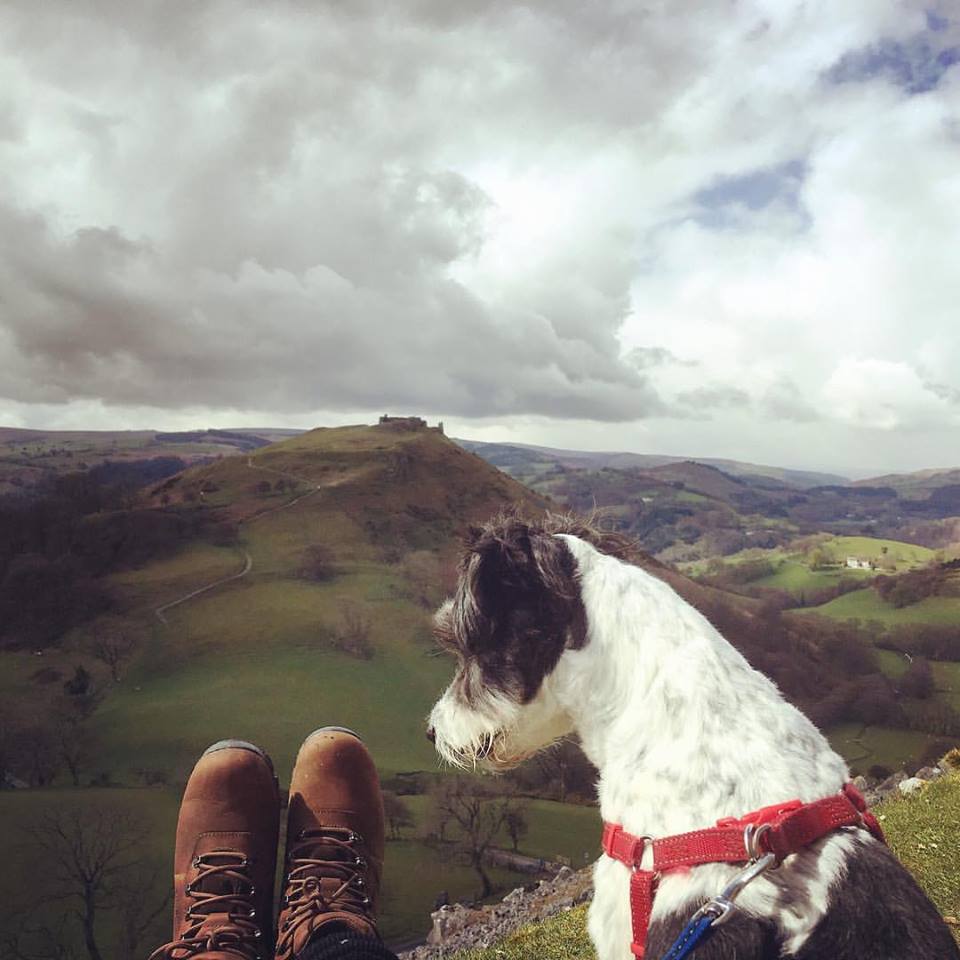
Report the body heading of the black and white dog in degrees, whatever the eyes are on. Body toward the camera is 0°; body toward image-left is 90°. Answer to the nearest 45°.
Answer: approximately 90°

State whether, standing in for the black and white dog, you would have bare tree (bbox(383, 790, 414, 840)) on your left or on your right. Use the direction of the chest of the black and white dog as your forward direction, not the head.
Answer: on your right

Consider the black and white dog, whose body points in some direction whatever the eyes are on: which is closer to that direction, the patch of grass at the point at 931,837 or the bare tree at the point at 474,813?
the bare tree

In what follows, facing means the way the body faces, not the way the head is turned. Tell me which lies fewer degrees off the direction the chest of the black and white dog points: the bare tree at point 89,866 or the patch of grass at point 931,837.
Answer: the bare tree

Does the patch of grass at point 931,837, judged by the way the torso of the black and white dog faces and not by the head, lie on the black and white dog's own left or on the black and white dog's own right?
on the black and white dog's own right

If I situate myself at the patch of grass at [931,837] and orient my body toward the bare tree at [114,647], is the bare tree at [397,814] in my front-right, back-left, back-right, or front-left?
front-right

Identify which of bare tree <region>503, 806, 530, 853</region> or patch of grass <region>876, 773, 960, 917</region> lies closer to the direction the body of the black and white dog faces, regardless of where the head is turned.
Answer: the bare tree
